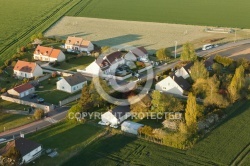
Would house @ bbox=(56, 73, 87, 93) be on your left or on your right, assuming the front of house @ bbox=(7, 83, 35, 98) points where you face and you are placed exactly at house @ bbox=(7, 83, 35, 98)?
on your left

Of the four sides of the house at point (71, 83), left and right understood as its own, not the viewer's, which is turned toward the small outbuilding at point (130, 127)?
front

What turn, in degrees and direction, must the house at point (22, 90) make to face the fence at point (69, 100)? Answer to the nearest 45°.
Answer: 0° — it already faces it

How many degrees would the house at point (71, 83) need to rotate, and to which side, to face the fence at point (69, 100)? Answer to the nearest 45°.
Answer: approximately 45° to its right

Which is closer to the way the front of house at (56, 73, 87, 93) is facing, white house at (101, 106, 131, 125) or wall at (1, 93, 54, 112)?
the white house

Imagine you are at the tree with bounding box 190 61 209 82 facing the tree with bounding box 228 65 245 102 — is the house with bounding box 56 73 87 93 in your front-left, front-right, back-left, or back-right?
back-right

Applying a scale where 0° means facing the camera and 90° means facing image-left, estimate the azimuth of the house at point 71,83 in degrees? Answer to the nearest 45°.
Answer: approximately 315°

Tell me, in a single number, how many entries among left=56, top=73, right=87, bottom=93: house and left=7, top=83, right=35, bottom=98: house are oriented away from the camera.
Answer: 0

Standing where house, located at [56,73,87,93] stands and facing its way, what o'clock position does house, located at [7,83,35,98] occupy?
house, located at [7,83,35,98] is roughly at 4 o'clock from house, located at [56,73,87,93].

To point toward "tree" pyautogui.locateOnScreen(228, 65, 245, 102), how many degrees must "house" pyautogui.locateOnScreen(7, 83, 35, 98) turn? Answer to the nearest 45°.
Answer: approximately 45° to its left
